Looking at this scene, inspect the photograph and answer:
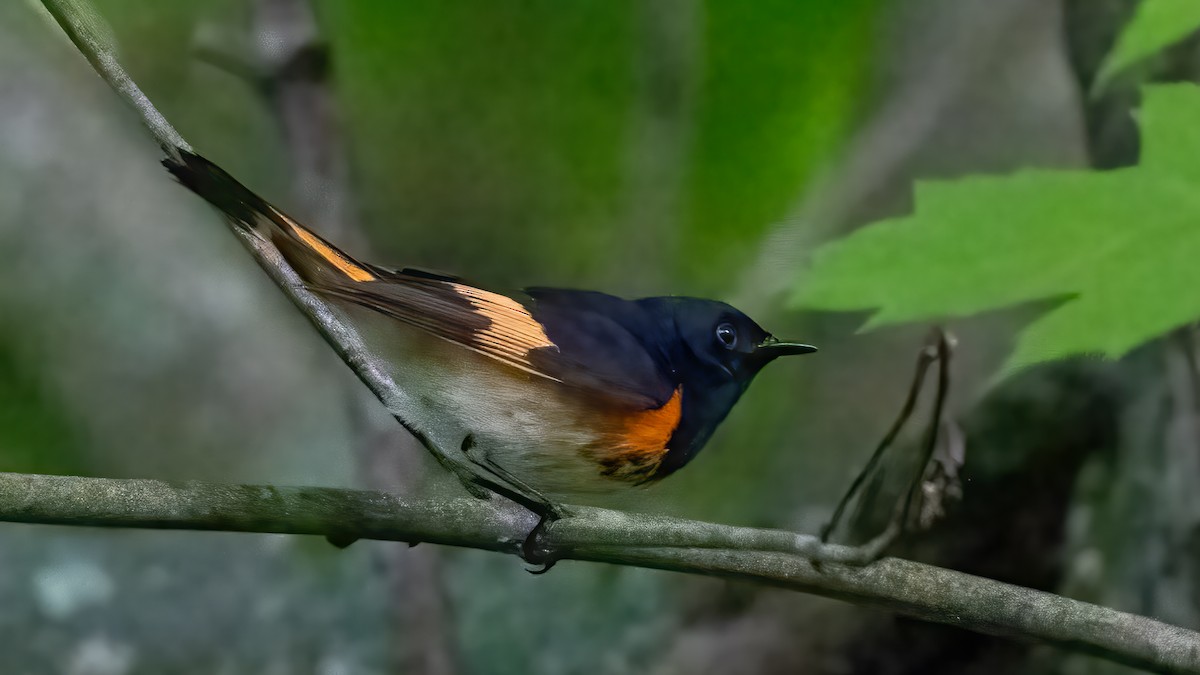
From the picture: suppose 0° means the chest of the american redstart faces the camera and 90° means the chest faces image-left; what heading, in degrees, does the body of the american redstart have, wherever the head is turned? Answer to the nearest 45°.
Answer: approximately 270°
